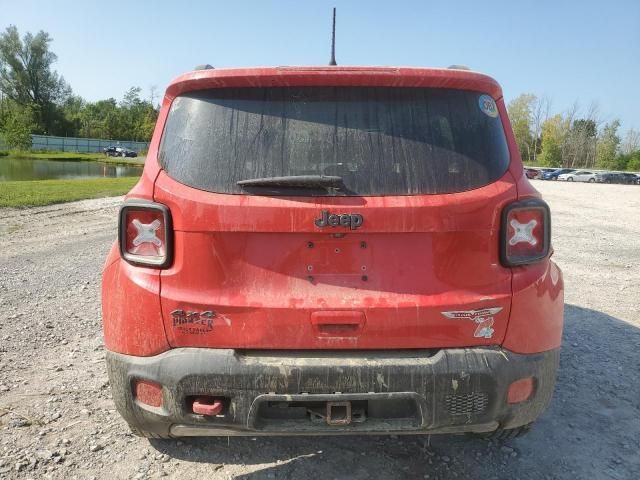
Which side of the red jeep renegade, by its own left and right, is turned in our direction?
back
